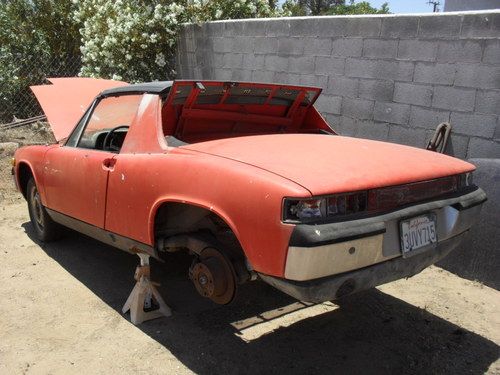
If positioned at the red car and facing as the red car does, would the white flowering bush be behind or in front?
in front

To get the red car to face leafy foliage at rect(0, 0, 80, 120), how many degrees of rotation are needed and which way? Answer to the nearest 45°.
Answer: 0° — it already faces it

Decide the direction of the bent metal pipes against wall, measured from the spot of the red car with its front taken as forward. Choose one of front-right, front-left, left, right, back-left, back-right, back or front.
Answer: right

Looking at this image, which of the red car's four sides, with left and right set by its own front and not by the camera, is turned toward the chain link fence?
front

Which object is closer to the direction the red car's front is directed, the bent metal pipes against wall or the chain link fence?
the chain link fence

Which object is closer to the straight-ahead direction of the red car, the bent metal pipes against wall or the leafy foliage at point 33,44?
the leafy foliage

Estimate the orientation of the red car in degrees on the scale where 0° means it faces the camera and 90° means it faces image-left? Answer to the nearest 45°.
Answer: approximately 135°
